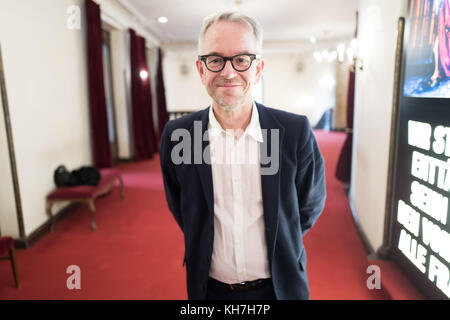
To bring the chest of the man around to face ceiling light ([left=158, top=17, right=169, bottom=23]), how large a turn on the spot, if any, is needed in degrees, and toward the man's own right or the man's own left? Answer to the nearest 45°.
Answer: approximately 180°

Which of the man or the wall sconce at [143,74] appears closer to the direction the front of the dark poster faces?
the man

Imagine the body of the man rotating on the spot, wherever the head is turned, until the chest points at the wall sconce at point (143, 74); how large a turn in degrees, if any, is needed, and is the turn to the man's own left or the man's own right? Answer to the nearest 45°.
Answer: approximately 180°

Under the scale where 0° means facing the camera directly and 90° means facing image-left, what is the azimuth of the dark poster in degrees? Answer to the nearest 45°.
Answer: approximately 45°

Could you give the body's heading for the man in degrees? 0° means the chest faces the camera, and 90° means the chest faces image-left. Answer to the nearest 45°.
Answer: approximately 0°

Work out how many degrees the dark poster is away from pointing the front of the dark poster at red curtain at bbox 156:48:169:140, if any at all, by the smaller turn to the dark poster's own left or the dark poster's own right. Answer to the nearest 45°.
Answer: approximately 90° to the dark poster's own right

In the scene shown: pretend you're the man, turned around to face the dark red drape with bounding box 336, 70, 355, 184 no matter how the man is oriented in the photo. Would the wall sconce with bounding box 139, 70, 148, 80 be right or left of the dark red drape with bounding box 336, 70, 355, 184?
left

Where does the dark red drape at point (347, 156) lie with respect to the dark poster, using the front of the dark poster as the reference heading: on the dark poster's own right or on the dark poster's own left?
on the dark poster's own right

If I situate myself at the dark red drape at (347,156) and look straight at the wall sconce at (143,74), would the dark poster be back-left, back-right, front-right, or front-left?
back-left

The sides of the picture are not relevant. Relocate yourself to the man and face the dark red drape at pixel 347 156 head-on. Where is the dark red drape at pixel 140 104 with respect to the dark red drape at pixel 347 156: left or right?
left

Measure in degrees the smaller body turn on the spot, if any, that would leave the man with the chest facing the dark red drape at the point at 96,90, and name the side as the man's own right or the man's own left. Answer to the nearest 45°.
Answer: approximately 135° to the man's own right

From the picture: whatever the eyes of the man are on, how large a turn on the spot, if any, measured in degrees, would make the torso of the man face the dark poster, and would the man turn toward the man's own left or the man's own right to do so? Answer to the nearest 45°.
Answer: approximately 135° to the man's own left

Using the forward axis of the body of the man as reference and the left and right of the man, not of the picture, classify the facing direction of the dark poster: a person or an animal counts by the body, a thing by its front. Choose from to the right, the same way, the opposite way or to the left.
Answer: to the right

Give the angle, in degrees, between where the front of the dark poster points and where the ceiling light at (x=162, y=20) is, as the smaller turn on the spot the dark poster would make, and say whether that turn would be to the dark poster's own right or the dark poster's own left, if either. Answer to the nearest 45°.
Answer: approximately 90° to the dark poster's own right

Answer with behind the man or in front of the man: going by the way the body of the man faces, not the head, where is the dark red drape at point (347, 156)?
behind

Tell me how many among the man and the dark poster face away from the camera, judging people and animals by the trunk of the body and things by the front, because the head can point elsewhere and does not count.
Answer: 0
